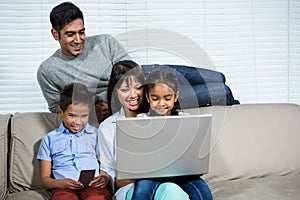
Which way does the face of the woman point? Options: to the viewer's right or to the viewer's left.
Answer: to the viewer's right

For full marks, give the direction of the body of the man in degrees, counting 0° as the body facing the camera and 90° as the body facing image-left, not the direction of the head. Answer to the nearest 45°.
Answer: approximately 0°

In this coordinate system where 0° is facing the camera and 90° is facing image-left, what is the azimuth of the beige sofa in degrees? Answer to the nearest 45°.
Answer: approximately 0°
